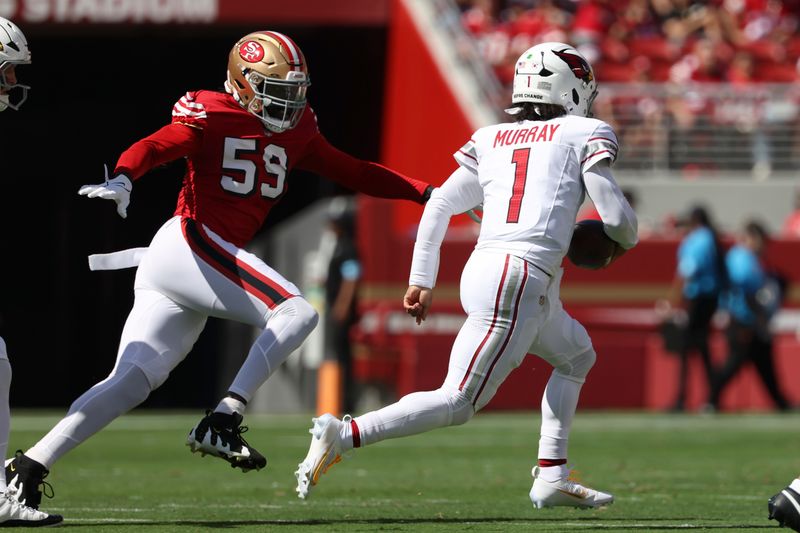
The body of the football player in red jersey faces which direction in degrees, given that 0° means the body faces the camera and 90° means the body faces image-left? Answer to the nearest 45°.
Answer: approximately 315°

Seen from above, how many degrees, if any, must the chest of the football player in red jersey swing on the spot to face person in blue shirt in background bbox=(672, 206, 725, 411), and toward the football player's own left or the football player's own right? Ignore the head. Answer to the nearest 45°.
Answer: approximately 90° to the football player's own left

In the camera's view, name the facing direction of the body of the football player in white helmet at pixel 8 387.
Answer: to the viewer's right

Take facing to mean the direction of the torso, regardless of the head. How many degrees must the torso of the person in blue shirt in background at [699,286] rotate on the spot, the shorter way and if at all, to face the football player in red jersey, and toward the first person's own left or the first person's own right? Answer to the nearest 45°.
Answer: approximately 45° to the first person's own left

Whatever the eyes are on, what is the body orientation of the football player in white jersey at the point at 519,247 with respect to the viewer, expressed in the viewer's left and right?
facing away from the viewer and to the right of the viewer

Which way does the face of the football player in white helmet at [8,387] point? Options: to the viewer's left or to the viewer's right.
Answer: to the viewer's right

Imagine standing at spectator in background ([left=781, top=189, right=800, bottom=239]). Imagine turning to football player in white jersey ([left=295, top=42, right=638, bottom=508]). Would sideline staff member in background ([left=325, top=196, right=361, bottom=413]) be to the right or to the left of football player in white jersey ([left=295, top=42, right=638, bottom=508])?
right
